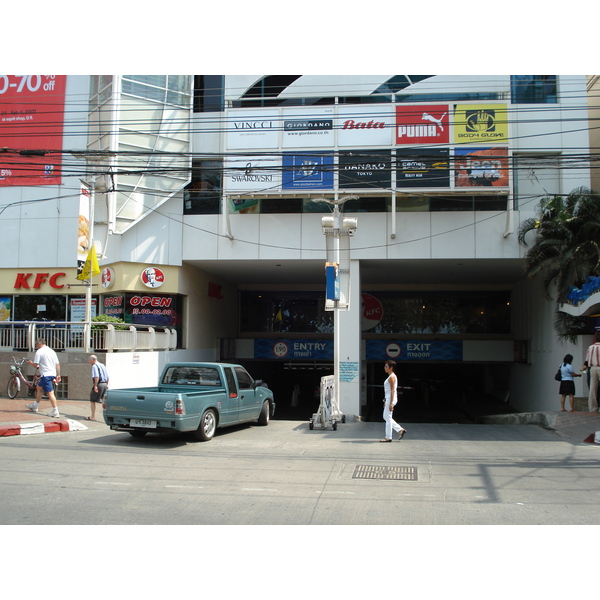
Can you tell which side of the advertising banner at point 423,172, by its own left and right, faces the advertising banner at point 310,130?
right

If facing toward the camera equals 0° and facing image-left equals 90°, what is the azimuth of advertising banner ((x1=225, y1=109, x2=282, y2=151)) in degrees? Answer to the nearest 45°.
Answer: approximately 0°

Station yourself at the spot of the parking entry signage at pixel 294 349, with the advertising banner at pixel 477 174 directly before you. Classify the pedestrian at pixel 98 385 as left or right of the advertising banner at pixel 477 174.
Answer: right

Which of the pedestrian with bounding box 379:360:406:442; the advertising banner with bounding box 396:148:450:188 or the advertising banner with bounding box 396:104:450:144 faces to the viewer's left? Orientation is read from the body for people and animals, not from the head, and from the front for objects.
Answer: the pedestrian

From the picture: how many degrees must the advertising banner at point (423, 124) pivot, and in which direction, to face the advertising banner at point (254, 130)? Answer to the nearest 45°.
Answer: approximately 90° to its right
